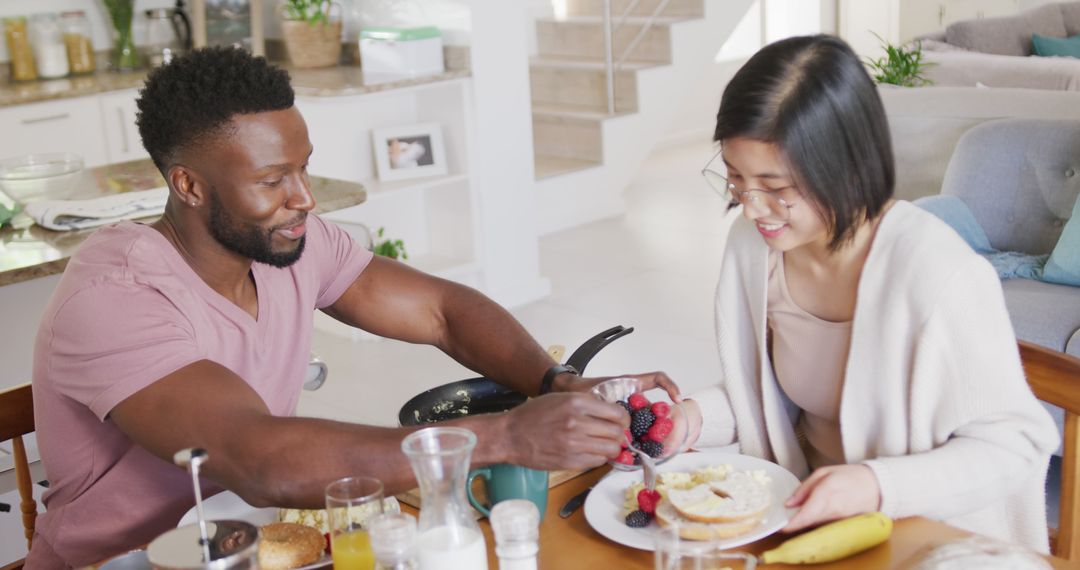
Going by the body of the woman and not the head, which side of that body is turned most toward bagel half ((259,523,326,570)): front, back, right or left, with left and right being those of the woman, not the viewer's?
front

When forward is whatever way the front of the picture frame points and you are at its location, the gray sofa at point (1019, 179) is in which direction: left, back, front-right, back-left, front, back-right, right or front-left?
front-left

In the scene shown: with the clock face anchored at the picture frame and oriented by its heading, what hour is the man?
The man is roughly at 12 o'clock from the picture frame.

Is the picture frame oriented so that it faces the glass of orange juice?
yes

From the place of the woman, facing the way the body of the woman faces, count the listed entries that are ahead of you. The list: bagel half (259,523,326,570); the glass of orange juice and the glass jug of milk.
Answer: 3

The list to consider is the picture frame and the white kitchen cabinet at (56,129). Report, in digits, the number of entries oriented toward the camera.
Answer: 2

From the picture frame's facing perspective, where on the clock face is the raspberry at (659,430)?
The raspberry is roughly at 12 o'clock from the picture frame.

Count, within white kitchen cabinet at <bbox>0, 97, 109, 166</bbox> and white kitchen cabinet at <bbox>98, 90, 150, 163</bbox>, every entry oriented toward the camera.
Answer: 2

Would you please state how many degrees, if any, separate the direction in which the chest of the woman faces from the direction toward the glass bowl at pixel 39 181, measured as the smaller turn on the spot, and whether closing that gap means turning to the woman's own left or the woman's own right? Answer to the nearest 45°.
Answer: approximately 90° to the woman's own right

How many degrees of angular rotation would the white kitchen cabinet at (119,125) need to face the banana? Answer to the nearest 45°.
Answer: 0° — it already faces it

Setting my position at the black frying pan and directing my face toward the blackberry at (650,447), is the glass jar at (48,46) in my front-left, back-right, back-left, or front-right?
back-left

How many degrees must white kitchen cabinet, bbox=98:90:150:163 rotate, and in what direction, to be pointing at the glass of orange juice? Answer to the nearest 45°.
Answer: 0° — it already faces it

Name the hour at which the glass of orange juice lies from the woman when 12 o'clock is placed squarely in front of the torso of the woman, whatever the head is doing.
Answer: The glass of orange juice is roughly at 12 o'clock from the woman.

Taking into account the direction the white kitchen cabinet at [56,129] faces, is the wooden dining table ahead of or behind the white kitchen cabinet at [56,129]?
ahead
